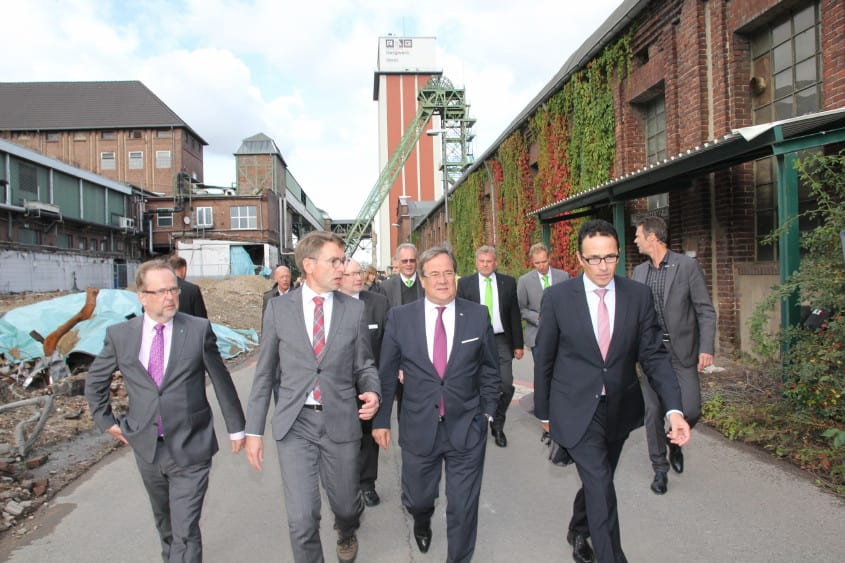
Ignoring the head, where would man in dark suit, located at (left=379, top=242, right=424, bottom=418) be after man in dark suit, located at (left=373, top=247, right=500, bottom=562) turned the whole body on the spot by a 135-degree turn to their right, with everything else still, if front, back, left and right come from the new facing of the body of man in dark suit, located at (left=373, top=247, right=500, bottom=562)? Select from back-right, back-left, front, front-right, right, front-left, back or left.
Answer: front-right

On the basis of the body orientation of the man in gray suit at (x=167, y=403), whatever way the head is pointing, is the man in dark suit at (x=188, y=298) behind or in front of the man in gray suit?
behind

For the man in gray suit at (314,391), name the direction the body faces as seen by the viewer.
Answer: toward the camera

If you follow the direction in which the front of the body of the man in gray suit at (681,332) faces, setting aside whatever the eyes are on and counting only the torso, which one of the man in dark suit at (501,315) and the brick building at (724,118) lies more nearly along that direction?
the man in dark suit

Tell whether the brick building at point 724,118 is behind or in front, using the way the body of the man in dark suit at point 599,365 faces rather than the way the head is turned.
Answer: behind

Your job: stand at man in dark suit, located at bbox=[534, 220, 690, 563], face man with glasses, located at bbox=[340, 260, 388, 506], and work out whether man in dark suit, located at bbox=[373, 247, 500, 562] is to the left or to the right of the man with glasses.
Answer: left

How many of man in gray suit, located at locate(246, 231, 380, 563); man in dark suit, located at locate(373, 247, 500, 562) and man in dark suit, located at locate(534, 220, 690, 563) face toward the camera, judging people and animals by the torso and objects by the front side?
3

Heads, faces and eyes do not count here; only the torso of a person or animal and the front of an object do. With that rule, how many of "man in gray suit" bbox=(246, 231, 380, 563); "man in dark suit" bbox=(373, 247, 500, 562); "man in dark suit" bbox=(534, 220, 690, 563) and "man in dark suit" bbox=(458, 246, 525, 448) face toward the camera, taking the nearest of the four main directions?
4

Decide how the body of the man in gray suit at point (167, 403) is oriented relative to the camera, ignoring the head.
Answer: toward the camera

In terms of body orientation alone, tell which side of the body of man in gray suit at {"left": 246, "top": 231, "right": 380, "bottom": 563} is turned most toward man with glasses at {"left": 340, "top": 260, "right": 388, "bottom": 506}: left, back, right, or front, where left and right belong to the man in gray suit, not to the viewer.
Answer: back

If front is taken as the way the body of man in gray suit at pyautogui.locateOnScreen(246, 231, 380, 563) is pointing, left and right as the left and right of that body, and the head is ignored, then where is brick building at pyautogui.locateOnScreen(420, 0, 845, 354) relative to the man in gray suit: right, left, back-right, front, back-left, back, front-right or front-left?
back-left

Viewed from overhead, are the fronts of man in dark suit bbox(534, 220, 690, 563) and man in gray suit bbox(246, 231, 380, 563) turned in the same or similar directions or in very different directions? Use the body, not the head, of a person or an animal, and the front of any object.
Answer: same or similar directions

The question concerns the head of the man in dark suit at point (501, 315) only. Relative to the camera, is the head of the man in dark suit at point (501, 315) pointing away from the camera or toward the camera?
toward the camera

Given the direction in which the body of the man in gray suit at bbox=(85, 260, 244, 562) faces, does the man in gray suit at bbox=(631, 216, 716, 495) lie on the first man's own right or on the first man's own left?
on the first man's own left

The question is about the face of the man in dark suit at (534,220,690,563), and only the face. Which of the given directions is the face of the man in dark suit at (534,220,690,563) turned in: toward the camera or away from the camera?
toward the camera
